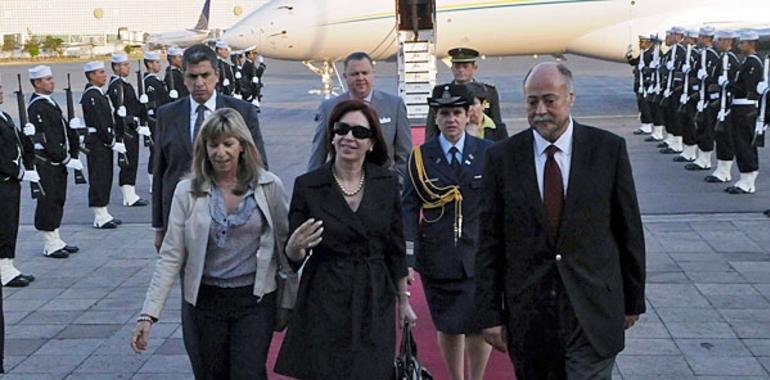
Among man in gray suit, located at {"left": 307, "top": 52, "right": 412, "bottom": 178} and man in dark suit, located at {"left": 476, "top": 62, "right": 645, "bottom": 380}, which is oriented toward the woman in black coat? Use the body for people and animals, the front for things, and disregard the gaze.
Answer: man in gray suit, located at {"left": 307, "top": 52, "right": 412, "bottom": 178}

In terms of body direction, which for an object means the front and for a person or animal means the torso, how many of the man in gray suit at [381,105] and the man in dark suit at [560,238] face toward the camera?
2

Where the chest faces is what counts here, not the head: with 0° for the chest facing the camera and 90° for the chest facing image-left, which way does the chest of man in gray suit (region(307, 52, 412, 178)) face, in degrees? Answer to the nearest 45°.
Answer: approximately 0°

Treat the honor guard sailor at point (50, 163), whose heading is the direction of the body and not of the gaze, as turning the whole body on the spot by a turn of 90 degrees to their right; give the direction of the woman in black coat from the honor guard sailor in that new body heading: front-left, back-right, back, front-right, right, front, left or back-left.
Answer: front

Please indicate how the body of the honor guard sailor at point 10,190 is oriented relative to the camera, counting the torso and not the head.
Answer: to the viewer's right

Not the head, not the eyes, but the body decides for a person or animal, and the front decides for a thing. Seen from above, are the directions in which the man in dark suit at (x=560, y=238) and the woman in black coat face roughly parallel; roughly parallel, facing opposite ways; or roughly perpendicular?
roughly parallel

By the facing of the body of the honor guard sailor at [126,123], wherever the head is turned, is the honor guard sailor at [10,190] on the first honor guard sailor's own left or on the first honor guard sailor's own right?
on the first honor guard sailor's own right

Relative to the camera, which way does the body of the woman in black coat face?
toward the camera

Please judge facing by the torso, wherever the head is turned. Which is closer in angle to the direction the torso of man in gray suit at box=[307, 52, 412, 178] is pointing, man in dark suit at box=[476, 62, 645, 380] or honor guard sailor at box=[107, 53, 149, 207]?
the man in dark suit

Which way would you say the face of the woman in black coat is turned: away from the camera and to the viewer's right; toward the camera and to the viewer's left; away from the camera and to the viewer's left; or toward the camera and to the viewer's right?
toward the camera and to the viewer's left

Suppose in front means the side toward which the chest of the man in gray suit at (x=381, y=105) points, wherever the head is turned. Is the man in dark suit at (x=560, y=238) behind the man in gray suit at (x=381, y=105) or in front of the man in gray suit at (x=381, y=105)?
in front

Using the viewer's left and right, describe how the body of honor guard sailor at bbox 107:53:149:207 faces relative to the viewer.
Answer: facing to the right of the viewer

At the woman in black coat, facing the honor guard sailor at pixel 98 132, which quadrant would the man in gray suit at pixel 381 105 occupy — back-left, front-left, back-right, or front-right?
front-right

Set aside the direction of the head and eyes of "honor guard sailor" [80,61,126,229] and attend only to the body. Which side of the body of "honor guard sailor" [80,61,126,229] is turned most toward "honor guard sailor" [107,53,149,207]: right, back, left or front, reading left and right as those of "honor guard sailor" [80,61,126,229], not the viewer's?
left

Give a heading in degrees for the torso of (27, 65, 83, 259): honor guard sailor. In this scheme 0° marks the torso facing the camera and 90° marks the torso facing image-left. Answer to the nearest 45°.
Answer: approximately 270°
